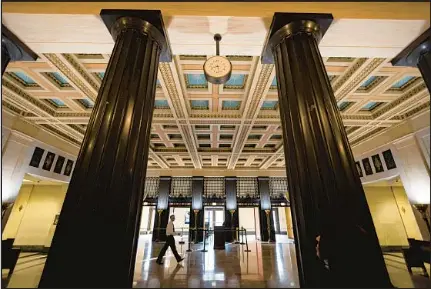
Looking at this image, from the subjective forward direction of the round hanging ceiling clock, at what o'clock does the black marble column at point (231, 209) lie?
The black marble column is roughly at 6 o'clock from the round hanging ceiling clock.

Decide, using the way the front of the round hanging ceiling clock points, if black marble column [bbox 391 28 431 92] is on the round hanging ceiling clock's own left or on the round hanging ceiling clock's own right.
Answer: on the round hanging ceiling clock's own left

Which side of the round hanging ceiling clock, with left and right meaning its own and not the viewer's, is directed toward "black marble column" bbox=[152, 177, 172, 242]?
back

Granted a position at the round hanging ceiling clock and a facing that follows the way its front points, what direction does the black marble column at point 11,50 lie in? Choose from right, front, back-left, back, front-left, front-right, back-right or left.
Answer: right

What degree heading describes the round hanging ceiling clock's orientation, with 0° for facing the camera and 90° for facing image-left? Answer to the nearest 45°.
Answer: approximately 0°

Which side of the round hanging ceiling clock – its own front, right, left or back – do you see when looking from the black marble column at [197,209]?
back
